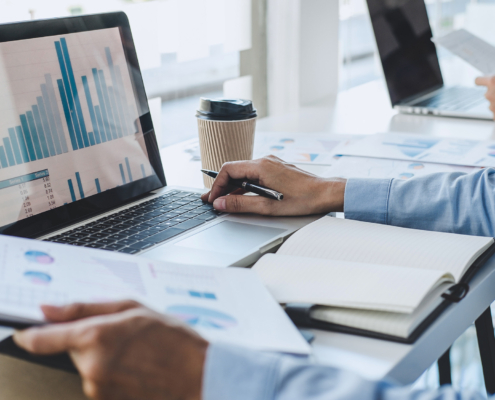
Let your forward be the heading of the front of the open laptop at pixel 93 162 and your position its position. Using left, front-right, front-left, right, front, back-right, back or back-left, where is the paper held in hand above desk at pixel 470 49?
left

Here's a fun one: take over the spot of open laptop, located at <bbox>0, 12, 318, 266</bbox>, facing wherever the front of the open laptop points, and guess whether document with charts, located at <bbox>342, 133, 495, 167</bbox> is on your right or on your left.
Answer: on your left

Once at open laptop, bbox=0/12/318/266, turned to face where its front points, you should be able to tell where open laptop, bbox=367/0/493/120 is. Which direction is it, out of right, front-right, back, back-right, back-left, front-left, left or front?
left

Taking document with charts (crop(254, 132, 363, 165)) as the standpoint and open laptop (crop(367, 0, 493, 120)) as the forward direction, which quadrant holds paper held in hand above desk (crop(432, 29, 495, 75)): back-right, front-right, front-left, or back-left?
front-right

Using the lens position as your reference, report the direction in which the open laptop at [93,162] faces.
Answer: facing the viewer and to the right of the viewer

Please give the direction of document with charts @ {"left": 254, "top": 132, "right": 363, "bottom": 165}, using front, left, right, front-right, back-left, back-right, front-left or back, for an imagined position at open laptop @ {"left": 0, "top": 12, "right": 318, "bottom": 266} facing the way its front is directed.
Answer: left
